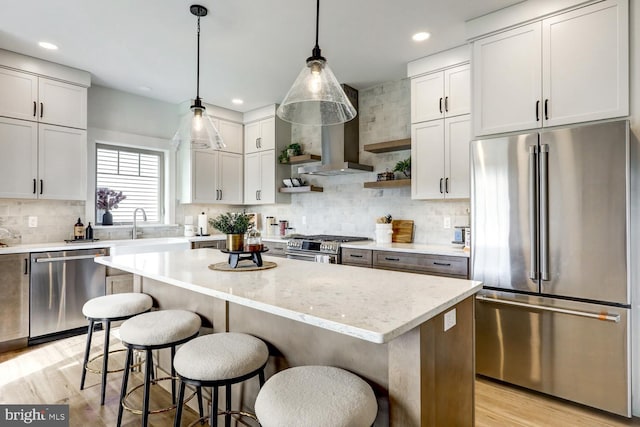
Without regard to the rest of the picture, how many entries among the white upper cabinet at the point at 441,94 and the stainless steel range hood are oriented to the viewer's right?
0

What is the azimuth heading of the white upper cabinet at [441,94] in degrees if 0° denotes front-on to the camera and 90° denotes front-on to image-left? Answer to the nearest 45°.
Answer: approximately 45°

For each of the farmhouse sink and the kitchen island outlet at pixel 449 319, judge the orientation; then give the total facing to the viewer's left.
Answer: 0

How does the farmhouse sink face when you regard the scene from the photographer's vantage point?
facing the viewer and to the right of the viewer

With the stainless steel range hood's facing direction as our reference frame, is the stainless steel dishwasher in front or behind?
in front

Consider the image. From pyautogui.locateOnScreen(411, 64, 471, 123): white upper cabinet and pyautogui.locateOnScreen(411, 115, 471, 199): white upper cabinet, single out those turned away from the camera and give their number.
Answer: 0

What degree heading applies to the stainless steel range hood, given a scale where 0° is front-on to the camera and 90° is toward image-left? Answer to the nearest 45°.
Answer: approximately 45°

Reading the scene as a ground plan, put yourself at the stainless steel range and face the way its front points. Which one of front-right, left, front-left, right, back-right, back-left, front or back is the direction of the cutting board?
back-left

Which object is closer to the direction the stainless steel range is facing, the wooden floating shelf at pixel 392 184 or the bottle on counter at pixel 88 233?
the bottle on counter

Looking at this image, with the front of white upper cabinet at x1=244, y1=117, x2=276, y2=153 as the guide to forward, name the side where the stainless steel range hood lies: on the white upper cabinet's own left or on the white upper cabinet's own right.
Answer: on the white upper cabinet's own left

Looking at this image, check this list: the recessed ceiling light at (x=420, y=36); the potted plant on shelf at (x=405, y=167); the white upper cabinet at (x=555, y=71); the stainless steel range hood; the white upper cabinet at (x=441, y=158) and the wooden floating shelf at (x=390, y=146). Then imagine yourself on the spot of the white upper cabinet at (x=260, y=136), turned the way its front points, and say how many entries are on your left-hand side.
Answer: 6

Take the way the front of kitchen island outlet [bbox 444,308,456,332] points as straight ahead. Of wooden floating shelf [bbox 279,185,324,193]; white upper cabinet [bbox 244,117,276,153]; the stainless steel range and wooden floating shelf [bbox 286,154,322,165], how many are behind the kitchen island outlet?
4

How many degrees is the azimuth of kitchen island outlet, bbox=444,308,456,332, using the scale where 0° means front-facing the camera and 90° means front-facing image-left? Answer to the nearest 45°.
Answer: approximately 315°

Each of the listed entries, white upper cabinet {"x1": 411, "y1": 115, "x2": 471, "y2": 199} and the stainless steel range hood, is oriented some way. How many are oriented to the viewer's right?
0

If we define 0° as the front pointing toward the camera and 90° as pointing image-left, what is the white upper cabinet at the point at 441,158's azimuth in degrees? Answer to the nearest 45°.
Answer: approximately 45°
